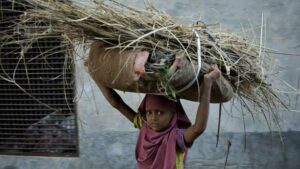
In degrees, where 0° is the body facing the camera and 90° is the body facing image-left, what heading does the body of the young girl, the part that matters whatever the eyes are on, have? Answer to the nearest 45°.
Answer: approximately 45°

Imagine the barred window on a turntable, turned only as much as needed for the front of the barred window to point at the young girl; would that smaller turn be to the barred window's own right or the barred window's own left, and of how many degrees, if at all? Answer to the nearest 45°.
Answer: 0° — it already faces them

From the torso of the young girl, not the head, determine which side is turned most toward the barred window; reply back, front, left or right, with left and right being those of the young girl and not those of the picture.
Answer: right
